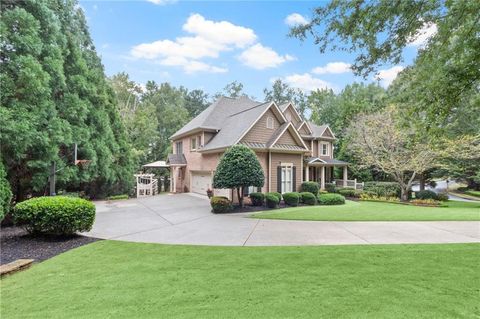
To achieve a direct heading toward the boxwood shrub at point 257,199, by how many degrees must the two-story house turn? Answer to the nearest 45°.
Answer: approximately 45° to its right

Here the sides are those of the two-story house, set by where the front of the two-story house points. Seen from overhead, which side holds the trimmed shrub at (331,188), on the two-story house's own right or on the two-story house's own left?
on the two-story house's own left

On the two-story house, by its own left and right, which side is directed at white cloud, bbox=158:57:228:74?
back

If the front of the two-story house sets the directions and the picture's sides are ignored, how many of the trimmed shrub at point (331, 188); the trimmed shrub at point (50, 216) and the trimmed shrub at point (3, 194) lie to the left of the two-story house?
1

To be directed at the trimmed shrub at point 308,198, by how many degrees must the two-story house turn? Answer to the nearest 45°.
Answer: approximately 45° to its left

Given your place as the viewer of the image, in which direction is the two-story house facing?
facing the viewer and to the right of the viewer

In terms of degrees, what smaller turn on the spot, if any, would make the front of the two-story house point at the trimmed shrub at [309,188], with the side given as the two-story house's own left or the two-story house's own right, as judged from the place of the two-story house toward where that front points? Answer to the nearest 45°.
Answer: approximately 45° to the two-story house's own left

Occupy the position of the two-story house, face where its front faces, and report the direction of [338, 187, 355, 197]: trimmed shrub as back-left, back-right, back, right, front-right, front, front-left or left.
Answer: left

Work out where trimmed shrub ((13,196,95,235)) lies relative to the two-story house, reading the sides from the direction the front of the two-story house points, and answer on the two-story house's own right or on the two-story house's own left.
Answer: on the two-story house's own right

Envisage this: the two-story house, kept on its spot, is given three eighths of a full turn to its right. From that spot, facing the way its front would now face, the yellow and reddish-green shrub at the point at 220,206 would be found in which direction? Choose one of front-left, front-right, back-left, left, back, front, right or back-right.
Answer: left

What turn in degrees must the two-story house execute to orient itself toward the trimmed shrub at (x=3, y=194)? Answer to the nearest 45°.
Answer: approximately 90° to its right

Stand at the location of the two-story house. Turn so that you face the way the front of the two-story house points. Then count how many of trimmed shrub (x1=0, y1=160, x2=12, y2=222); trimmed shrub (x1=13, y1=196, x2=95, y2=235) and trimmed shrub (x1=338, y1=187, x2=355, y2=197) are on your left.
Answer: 1

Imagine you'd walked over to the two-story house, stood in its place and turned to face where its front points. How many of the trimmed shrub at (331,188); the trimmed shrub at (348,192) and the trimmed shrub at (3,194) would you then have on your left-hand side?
2

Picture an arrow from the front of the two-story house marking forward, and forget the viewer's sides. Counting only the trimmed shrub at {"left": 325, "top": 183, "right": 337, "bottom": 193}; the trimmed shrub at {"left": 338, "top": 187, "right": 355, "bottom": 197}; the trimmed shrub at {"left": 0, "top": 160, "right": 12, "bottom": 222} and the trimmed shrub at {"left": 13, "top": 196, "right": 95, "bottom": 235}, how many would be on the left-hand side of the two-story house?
2
